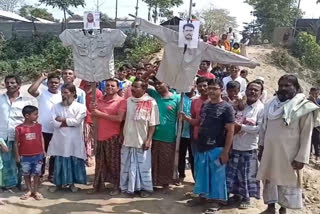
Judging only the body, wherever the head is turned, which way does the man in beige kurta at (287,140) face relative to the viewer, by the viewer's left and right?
facing the viewer and to the left of the viewer

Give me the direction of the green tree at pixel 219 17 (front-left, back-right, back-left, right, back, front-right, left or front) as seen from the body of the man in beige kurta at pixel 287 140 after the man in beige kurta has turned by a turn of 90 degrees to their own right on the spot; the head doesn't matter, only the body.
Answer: front-right

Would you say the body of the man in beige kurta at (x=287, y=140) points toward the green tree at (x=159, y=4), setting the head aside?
no

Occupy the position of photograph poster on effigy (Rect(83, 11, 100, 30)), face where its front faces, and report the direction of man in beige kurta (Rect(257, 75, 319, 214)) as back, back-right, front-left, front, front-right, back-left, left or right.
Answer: front-left

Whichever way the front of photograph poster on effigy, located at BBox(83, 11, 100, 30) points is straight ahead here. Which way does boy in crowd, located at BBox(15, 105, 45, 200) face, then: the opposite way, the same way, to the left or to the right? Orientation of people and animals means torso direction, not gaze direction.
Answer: the same way

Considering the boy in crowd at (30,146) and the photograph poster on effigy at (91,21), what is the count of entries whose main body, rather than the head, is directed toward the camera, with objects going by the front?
2

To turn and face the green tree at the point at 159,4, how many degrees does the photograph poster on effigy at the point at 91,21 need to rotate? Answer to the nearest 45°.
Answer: approximately 180°

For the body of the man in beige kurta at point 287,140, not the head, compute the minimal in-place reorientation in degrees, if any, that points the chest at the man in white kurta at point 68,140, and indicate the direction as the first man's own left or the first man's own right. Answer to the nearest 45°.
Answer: approximately 45° to the first man's own right

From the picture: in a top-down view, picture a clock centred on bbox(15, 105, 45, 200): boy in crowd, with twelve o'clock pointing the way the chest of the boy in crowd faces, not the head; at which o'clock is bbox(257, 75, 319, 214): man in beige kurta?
The man in beige kurta is roughly at 10 o'clock from the boy in crowd.

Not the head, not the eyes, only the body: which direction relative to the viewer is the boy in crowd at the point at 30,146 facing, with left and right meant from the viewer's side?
facing the viewer

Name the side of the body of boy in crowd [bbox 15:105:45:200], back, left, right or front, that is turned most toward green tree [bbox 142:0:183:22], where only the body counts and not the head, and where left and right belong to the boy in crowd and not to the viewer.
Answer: back

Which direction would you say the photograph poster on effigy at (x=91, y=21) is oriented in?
toward the camera
